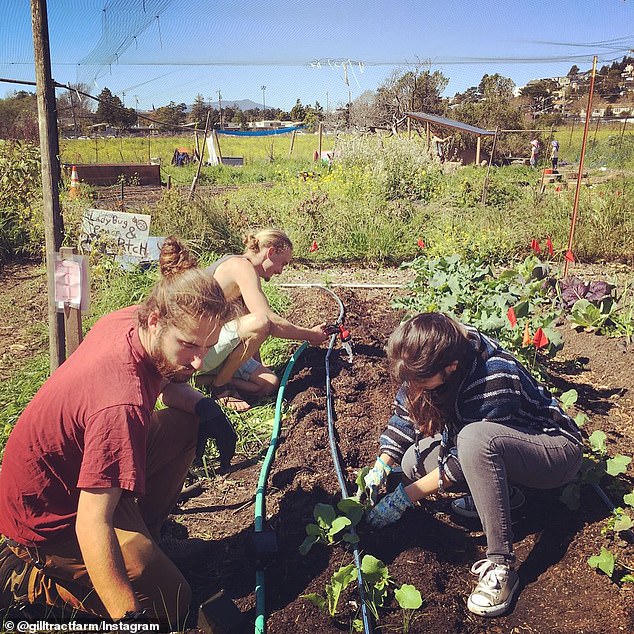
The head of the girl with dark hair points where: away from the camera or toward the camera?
toward the camera

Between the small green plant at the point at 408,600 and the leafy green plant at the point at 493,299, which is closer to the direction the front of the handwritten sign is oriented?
the small green plant

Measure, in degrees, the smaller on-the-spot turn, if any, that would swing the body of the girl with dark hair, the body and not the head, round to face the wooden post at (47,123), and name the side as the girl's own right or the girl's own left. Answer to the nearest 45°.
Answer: approximately 45° to the girl's own right

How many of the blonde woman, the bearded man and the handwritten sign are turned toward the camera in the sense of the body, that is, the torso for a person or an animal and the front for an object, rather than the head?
1

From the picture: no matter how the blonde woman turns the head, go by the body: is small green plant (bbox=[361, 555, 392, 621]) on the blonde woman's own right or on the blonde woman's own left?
on the blonde woman's own right

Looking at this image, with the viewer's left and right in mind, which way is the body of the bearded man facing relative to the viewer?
facing to the right of the viewer

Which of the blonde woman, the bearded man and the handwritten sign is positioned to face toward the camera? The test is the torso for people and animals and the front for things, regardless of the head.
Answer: the handwritten sign

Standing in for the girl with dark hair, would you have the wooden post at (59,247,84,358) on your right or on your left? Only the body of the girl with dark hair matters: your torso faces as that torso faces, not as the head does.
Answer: on your right

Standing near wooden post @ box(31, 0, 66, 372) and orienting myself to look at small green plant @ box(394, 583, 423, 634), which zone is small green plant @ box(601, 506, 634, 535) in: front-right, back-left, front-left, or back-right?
front-left

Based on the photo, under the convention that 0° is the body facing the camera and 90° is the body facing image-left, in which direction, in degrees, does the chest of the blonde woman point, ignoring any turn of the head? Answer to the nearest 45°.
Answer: approximately 270°

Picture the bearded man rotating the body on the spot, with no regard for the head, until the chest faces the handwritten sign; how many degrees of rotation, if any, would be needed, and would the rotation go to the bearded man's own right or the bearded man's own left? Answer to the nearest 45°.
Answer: approximately 90° to the bearded man's own left

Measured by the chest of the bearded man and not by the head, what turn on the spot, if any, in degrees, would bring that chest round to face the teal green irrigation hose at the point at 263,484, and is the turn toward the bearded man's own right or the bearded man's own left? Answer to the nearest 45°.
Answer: approximately 45° to the bearded man's own left

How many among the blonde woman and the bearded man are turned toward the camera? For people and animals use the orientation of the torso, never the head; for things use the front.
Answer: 0

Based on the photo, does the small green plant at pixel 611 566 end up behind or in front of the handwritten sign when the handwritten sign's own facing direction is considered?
in front

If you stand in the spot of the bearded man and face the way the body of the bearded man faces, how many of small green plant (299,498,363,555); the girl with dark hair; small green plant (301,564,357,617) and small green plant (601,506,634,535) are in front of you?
4

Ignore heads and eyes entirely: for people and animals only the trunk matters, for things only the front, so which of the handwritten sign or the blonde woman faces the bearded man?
the handwritten sign

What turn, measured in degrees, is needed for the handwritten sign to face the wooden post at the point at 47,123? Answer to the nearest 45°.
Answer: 0° — it already faces it

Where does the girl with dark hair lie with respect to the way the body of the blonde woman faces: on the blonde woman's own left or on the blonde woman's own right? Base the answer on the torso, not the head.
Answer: on the blonde woman's own right

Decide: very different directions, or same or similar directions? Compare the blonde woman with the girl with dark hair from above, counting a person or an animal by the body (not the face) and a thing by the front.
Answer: very different directions
